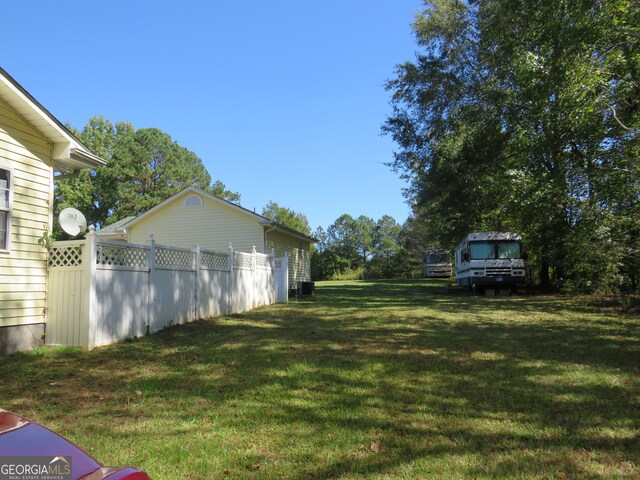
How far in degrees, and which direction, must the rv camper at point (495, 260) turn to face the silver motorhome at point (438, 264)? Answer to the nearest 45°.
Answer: approximately 180°

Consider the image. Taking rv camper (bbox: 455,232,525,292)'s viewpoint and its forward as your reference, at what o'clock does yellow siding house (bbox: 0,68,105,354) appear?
The yellow siding house is roughly at 1 o'clock from the rv camper.

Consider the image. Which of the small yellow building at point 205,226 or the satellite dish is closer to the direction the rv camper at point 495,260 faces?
the satellite dish

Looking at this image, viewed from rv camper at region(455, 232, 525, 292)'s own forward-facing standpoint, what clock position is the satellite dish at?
The satellite dish is roughly at 1 o'clock from the rv camper.

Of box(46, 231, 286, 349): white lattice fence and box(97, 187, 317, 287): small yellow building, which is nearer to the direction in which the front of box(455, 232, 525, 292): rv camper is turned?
the white lattice fence

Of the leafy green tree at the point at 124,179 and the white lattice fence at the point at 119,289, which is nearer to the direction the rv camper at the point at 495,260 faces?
the white lattice fence

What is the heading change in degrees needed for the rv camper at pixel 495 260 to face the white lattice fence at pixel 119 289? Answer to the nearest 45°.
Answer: approximately 45° to its right

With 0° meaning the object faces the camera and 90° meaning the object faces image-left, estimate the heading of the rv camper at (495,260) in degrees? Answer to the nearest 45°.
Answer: approximately 0°

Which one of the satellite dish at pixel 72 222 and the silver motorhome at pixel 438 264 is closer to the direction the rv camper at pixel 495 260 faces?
the satellite dish

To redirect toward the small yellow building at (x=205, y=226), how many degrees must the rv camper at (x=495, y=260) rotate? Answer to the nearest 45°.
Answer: approximately 90° to its right

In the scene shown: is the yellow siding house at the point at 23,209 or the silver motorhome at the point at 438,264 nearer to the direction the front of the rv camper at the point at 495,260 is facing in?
the yellow siding house
